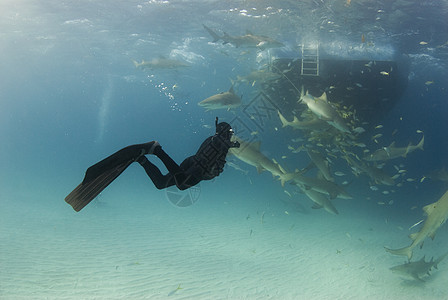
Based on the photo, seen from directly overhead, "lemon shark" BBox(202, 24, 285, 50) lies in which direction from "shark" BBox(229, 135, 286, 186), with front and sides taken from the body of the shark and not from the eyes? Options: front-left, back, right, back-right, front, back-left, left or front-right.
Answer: right

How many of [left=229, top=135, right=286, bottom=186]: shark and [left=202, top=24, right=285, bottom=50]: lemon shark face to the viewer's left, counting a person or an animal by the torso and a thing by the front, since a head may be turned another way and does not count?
1

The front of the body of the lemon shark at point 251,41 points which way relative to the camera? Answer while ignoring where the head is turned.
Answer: to the viewer's right

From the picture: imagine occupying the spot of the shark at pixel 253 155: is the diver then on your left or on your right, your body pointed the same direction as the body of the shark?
on your left

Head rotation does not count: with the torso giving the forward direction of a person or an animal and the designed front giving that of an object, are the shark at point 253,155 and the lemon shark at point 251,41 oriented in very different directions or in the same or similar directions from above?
very different directions

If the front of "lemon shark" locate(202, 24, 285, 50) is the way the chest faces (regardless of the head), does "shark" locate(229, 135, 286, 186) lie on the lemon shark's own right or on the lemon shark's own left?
on the lemon shark's own right

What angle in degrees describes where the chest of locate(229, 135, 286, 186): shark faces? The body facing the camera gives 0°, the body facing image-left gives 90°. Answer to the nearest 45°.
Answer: approximately 90°

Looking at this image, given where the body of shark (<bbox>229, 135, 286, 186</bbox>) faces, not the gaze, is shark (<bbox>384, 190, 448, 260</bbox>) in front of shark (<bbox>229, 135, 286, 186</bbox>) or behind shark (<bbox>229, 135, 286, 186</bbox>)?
behind
